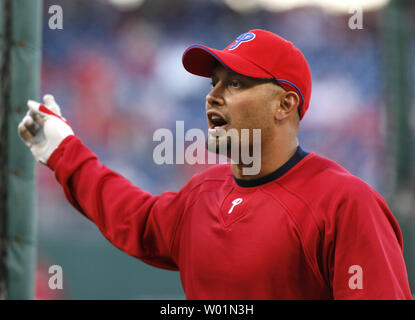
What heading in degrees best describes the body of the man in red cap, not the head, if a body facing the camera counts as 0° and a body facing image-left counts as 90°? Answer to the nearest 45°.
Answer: approximately 45°
